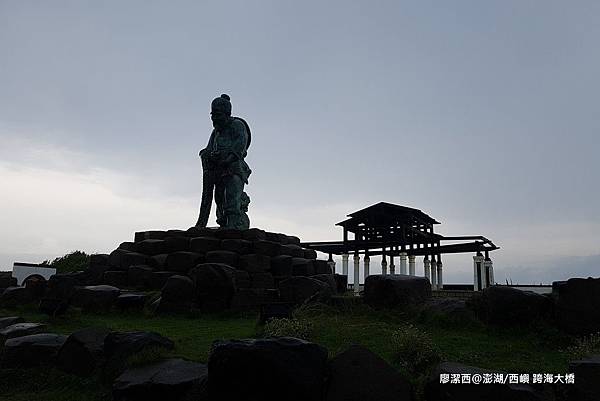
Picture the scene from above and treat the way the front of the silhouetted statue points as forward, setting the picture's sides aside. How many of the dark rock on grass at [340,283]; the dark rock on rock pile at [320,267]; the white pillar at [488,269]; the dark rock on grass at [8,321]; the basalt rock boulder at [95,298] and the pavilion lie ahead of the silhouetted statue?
2

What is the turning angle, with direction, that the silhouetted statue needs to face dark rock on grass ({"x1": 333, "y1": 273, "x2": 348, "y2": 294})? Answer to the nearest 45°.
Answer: approximately 135° to its left

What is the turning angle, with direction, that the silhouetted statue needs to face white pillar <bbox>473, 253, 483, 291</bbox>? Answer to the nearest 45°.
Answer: approximately 180°

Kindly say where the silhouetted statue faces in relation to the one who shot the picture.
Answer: facing the viewer and to the left of the viewer

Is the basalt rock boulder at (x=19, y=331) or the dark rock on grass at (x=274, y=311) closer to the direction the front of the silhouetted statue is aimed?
the basalt rock boulder

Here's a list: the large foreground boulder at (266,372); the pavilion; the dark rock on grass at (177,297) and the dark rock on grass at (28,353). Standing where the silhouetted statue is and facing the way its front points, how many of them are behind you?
1

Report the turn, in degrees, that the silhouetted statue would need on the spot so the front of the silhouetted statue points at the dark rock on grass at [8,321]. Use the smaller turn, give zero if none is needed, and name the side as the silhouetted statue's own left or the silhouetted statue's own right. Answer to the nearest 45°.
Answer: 0° — it already faces it

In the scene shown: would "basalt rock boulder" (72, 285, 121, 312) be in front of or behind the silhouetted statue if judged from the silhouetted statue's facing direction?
in front

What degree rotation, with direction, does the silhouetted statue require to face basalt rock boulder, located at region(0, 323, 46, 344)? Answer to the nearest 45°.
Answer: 0° — it already faces it

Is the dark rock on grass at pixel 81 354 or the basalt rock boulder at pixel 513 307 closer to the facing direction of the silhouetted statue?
the dark rock on grass

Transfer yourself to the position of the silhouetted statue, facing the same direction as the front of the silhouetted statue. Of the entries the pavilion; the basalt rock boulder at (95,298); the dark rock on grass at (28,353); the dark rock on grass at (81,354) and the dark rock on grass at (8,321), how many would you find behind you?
1

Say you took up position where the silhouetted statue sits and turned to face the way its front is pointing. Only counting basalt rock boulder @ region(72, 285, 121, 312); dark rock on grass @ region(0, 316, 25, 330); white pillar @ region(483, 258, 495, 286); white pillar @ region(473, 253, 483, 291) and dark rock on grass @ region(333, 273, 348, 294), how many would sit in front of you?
2

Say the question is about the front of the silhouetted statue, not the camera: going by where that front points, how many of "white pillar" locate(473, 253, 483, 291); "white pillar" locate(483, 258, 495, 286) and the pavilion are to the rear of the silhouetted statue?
3

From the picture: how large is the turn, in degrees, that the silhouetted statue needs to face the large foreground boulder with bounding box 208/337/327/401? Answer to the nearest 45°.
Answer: approximately 45° to its left
